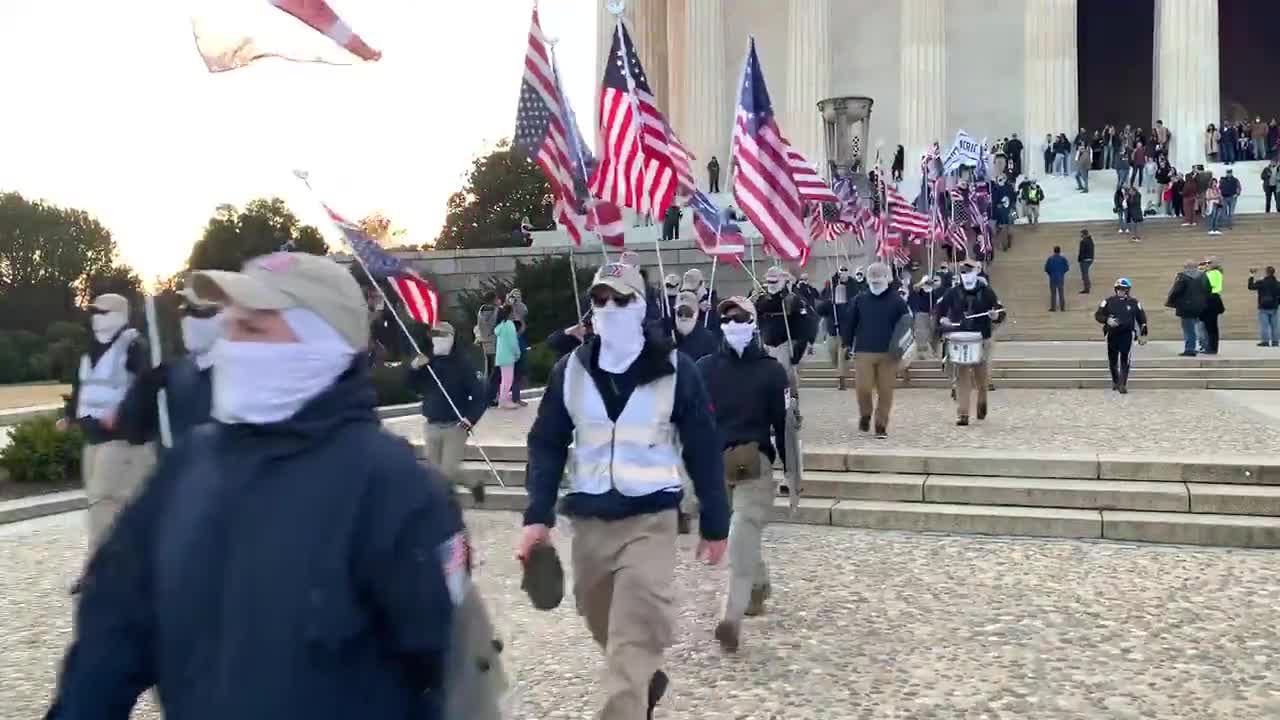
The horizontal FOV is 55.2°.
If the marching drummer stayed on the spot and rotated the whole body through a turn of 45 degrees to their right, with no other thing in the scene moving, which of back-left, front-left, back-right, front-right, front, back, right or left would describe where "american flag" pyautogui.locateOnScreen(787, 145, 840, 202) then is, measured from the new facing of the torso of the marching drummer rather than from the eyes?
right

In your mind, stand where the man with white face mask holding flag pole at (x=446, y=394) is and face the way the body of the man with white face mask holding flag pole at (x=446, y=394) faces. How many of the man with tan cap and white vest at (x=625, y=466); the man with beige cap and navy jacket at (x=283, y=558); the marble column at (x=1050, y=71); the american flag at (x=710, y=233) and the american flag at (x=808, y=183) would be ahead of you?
2

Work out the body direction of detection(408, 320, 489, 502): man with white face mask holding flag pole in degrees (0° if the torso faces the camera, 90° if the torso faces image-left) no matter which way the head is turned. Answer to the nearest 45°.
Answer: approximately 0°

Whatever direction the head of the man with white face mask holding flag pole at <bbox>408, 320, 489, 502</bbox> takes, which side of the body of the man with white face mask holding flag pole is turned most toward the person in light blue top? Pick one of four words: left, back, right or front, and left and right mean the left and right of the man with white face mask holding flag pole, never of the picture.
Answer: back

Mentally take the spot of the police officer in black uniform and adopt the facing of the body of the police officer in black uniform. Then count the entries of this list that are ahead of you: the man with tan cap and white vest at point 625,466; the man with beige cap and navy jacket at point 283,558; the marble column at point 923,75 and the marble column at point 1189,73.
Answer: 2

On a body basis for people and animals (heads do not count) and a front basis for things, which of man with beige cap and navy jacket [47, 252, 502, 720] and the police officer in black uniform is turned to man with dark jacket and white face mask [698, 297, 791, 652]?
the police officer in black uniform

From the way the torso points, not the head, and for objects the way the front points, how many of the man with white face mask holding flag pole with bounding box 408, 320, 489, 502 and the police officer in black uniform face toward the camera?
2

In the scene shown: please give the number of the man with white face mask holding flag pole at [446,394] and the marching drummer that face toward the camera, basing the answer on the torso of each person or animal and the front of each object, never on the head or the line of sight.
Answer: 2

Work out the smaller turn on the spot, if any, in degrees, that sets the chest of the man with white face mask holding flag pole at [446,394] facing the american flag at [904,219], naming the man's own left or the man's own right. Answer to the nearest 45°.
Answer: approximately 135° to the man's own left
